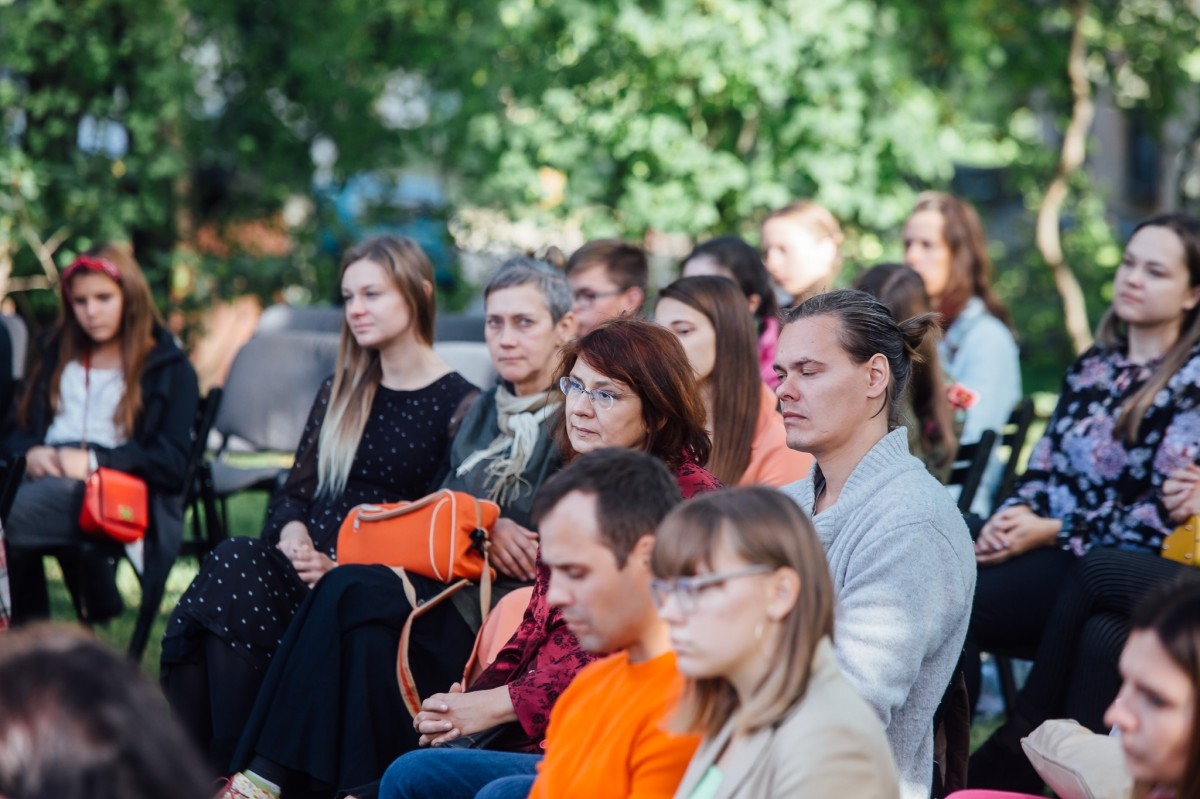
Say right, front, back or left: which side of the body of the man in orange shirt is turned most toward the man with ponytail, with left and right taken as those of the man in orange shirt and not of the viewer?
back

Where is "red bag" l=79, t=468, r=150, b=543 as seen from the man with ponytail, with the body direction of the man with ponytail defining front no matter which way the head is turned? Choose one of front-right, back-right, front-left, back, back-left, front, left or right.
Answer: front-right

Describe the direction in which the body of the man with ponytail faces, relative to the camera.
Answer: to the viewer's left

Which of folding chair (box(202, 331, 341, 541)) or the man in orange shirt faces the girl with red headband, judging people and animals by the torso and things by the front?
the folding chair

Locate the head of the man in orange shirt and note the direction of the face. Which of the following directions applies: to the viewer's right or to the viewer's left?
to the viewer's left

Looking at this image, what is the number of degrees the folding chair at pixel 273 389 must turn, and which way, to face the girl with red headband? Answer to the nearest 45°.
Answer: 0° — it already faces them

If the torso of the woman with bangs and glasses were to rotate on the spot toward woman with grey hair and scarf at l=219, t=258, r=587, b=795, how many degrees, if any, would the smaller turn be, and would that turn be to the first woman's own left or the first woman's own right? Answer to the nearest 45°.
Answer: approximately 90° to the first woman's own right
